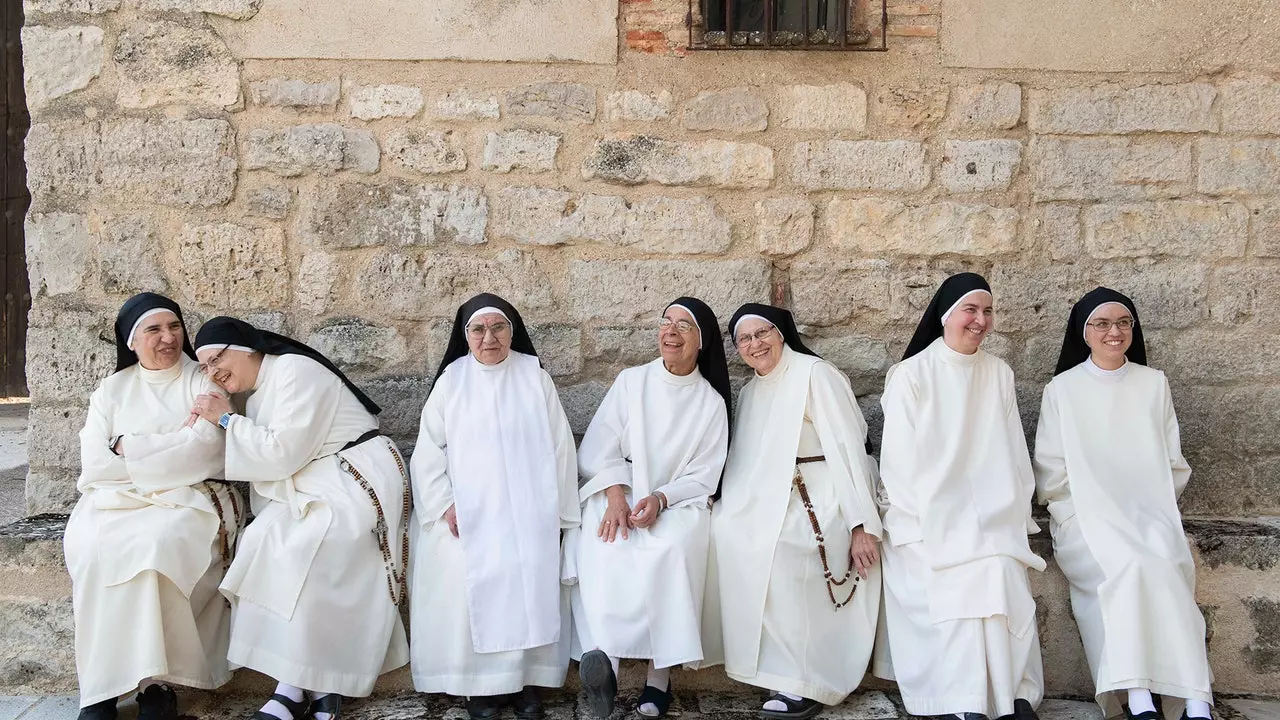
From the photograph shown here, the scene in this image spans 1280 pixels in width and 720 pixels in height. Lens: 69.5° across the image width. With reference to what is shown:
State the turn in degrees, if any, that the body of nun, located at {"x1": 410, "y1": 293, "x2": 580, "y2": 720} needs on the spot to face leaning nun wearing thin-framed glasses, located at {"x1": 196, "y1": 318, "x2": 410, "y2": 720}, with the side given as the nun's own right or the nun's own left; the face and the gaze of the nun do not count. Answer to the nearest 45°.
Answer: approximately 90° to the nun's own right

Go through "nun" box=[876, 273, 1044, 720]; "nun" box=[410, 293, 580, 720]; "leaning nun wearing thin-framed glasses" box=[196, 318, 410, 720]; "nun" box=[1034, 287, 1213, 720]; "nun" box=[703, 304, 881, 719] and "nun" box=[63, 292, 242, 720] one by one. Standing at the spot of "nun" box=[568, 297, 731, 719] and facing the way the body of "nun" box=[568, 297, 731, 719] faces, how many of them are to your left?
3

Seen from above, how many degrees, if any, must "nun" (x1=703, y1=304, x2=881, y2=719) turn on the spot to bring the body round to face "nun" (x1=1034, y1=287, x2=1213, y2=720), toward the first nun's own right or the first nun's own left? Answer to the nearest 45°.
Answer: approximately 135° to the first nun's own left

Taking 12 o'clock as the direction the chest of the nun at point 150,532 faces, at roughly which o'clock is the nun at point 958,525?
the nun at point 958,525 is roughly at 10 o'clock from the nun at point 150,532.

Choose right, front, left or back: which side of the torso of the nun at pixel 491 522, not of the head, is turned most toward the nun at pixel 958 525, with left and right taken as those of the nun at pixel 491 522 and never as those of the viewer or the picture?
left

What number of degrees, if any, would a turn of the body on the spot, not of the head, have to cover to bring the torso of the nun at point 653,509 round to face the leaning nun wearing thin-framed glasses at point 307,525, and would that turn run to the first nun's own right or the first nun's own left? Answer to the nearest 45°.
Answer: approximately 90° to the first nun's own right

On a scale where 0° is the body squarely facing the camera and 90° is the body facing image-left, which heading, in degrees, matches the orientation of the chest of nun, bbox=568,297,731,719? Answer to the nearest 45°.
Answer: approximately 0°

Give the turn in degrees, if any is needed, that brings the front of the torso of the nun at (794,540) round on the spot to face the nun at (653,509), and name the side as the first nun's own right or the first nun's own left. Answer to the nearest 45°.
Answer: approximately 45° to the first nun's own right

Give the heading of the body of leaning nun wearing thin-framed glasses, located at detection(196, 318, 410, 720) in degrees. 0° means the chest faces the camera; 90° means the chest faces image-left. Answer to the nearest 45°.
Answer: approximately 45°

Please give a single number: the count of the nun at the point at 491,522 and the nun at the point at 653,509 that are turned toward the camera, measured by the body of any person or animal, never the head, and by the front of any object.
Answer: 2
